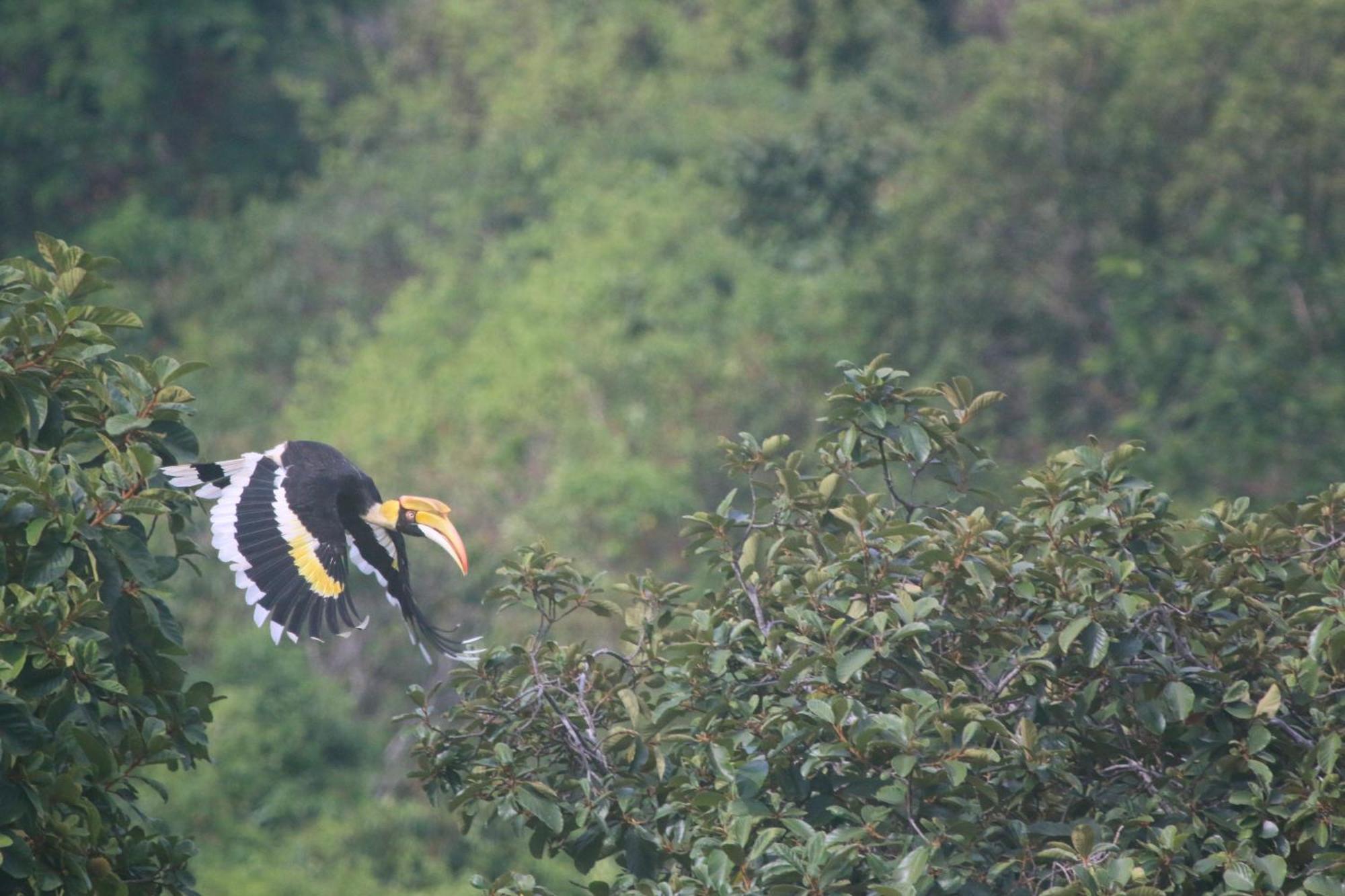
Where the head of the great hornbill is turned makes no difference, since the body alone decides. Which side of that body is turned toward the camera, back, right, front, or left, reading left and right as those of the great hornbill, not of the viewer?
right

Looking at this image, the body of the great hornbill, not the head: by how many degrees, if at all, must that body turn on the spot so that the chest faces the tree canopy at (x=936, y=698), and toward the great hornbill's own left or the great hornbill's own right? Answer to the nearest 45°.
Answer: approximately 45° to the great hornbill's own right

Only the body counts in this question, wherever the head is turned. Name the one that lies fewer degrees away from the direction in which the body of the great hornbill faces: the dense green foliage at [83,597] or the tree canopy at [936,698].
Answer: the tree canopy

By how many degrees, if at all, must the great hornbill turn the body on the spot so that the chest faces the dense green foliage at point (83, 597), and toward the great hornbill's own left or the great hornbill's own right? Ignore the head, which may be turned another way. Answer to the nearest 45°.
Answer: approximately 135° to the great hornbill's own right
